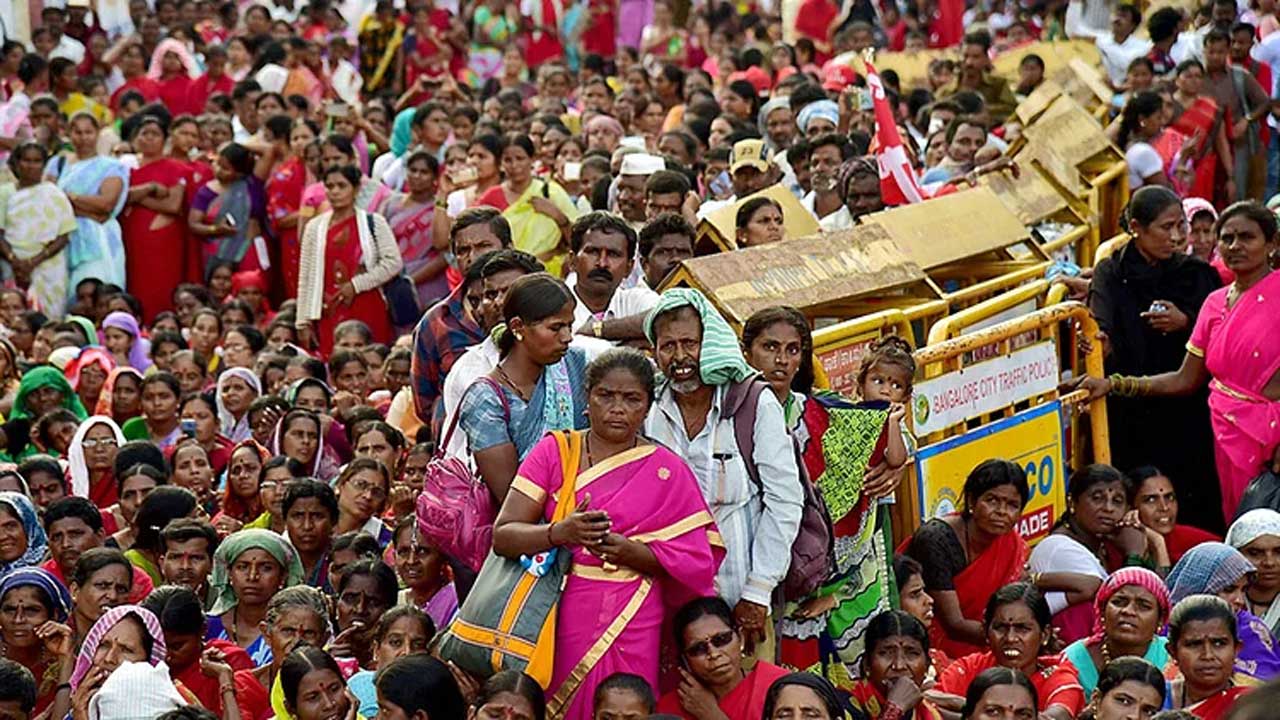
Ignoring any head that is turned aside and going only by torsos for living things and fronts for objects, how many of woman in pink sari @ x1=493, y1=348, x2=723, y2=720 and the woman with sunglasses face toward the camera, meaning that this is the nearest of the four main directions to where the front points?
2

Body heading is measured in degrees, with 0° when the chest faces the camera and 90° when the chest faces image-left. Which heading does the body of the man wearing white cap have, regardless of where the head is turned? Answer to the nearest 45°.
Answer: approximately 45°

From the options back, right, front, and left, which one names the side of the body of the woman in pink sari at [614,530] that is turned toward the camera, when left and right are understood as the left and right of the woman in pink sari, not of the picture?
front

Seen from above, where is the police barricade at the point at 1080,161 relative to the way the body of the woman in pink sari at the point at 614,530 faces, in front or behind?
behind

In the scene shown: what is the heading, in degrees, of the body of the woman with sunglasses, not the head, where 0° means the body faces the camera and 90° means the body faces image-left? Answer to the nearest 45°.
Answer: approximately 0°

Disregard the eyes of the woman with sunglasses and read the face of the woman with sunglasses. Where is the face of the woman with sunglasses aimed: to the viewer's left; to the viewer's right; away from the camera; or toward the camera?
toward the camera

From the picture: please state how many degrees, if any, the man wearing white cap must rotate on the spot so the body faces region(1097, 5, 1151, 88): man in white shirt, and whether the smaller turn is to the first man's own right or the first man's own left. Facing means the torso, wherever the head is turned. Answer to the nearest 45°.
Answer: approximately 180°

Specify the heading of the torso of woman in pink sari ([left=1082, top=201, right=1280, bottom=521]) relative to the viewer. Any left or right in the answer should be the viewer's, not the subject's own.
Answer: facing the viewer and to the left of the viewer

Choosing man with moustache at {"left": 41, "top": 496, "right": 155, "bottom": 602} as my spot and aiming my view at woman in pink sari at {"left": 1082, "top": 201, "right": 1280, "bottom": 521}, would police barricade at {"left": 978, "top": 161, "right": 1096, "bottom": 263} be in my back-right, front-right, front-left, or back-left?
front-left

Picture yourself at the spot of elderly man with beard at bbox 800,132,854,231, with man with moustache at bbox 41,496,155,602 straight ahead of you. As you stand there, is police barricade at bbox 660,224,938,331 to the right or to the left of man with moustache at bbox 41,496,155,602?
left

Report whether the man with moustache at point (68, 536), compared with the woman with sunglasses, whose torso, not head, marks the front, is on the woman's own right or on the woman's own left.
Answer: on the woman's own right

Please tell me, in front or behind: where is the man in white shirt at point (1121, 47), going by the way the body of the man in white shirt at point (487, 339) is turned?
behind
